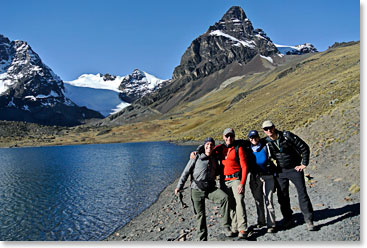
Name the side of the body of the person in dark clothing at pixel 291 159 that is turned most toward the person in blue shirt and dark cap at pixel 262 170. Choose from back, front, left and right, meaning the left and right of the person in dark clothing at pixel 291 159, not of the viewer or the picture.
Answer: right

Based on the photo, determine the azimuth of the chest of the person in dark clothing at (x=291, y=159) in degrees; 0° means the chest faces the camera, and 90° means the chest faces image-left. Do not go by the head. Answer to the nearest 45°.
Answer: approximately 0°

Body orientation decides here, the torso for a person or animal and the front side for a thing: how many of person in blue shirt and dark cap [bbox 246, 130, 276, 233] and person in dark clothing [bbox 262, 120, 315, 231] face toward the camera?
2

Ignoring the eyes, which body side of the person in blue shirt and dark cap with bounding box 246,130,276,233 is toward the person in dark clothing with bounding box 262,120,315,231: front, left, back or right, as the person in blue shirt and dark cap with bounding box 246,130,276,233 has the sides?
left

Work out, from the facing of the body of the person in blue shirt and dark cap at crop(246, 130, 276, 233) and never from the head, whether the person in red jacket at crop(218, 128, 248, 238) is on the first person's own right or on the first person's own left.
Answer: on the first person's own right

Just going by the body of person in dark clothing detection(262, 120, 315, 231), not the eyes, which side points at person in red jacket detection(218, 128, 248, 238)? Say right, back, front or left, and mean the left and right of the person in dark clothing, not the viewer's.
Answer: right

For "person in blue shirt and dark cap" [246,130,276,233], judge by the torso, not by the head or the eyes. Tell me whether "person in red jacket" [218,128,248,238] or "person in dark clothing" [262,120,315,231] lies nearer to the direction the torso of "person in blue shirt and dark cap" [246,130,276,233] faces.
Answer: the person in red jacket
